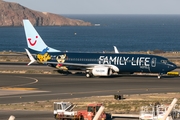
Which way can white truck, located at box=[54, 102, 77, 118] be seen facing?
to the viewer's left

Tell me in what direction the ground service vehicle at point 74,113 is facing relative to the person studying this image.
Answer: facing to the left of the viewer
